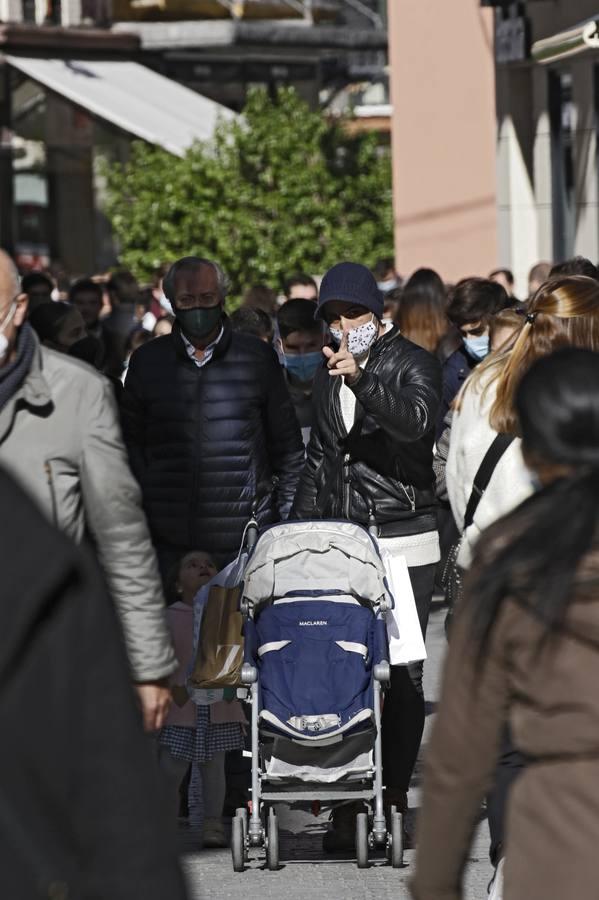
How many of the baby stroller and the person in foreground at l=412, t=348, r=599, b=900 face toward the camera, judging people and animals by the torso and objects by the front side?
1

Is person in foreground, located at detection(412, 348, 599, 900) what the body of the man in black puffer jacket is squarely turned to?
yes

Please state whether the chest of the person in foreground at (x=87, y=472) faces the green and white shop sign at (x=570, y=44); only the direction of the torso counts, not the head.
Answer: no

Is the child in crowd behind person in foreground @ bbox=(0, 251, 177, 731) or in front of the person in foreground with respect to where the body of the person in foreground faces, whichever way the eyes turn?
behind

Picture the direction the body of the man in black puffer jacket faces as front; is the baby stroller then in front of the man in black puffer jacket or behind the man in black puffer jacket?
in front

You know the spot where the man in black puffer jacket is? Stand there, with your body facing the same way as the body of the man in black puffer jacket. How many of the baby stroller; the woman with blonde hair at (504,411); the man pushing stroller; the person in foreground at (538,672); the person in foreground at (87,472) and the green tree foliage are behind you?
1

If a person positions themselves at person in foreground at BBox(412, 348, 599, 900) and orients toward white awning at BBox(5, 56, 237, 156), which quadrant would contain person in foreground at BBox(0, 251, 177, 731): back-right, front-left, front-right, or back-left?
front-left

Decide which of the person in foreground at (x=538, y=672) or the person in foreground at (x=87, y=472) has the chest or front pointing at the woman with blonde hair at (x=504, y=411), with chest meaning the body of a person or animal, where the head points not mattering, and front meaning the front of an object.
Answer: the person in foreground at (x=538, y=672)

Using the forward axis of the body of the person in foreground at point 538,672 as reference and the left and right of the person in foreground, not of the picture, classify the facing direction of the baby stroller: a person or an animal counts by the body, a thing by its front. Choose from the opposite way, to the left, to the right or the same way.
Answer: the opposite way

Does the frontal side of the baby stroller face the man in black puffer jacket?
no

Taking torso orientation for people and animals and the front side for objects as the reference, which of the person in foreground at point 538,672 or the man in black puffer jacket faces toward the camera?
the man in black puffer jacket

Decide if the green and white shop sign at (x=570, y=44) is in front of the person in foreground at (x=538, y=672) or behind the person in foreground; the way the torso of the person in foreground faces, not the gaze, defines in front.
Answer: in front

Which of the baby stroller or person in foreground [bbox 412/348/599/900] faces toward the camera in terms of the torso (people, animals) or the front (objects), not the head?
the baby stroller

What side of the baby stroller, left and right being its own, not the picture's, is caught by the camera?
front

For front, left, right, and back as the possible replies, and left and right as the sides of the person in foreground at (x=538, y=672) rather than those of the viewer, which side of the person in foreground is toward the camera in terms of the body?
back

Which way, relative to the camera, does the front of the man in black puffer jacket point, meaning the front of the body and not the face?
toward the camera

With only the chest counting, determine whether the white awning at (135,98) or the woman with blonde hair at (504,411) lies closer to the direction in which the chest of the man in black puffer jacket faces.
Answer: the woman with blonde hair

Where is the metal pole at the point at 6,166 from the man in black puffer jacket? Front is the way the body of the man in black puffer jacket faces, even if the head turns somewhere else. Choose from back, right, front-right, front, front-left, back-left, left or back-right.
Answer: back

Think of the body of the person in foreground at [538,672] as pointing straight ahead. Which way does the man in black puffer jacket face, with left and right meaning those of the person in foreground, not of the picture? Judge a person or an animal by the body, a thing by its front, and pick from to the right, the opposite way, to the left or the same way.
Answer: the opposite way

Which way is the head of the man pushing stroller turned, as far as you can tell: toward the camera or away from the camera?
toward the camera

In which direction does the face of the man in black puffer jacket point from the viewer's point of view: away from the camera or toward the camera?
toward the camera
